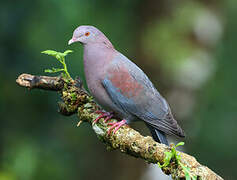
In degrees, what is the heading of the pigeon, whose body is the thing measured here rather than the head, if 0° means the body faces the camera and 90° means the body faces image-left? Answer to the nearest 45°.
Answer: approximately 90°
